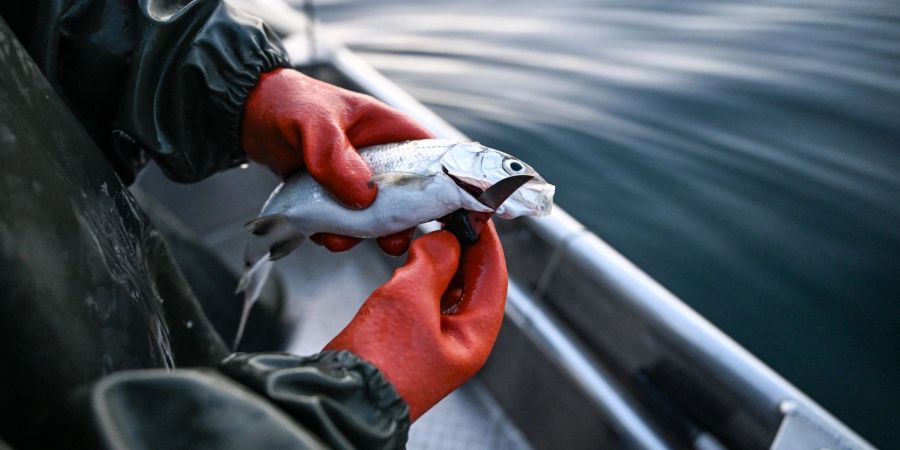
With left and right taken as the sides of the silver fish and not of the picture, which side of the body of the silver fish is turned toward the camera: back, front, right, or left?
right
